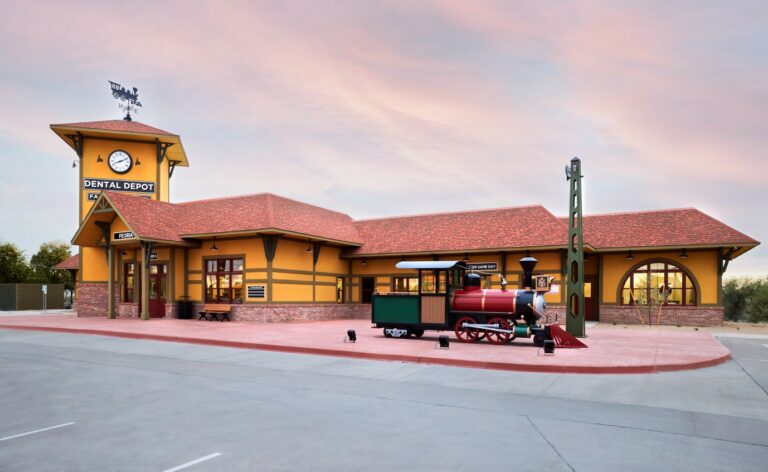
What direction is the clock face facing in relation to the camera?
toward the camera

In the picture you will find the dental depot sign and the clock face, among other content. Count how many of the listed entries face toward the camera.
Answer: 2

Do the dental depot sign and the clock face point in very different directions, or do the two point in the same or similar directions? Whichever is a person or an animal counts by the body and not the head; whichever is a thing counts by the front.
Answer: same or similar directions

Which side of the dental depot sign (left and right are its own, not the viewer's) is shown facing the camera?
front

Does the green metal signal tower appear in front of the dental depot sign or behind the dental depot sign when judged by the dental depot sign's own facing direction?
in front

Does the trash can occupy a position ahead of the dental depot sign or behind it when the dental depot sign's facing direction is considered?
ahead

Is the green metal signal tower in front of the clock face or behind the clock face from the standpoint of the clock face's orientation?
in front
